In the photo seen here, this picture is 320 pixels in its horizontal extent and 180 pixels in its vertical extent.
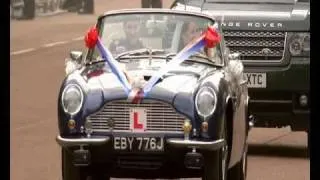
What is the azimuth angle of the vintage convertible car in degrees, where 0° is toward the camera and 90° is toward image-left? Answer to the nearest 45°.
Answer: approximately 0°
